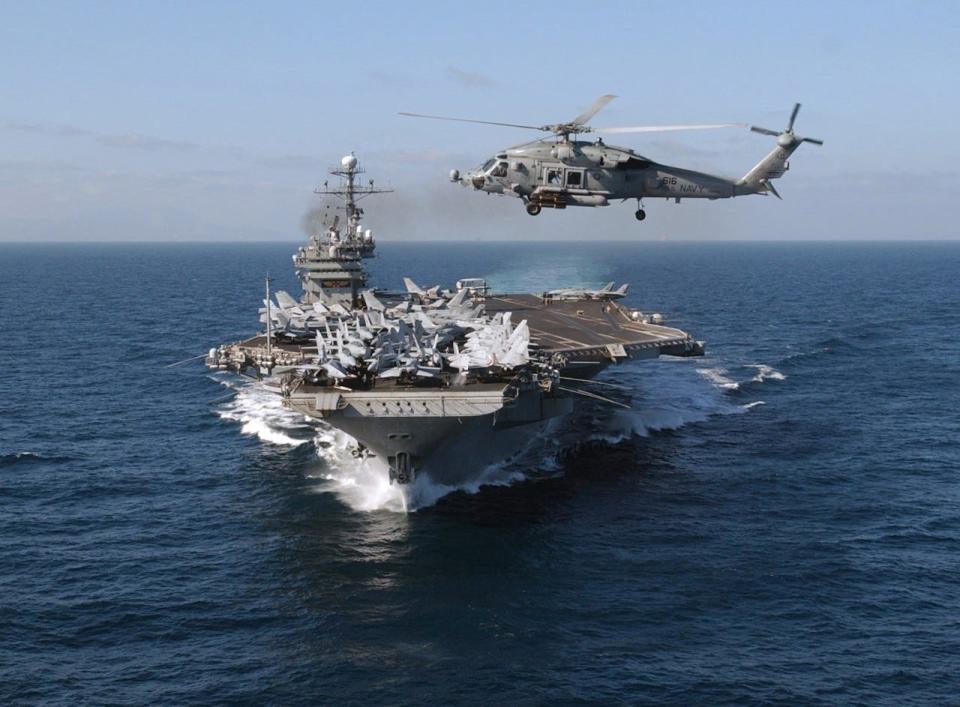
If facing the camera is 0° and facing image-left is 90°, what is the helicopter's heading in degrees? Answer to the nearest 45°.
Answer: approximately 90°

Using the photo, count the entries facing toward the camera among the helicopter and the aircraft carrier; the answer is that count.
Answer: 1

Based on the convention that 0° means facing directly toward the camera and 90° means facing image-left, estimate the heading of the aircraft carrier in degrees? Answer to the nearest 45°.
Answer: approximately 0°

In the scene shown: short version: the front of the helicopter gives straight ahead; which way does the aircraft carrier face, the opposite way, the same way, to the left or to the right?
to the left
